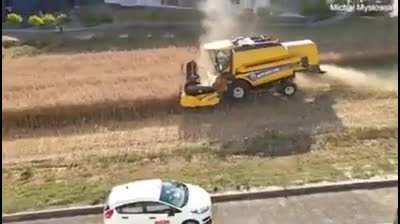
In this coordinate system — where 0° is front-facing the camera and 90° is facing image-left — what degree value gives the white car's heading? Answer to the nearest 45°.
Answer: approximately 270°

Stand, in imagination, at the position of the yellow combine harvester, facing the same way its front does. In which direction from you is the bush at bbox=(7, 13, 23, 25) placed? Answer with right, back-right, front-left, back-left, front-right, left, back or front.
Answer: front-right

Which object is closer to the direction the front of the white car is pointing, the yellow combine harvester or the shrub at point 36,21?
the yellow combine harvester

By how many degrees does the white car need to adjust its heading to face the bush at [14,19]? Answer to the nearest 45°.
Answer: approximately 90° to its left

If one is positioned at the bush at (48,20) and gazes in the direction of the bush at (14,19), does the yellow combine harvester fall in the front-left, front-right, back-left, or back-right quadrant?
back-left

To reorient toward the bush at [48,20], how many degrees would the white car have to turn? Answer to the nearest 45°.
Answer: approximately 90° to its left

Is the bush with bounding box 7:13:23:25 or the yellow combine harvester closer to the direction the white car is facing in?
the yellow combine harvester

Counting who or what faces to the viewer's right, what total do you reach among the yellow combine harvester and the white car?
1

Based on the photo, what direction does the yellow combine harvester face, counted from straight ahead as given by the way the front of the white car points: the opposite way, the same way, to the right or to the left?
the opposite way

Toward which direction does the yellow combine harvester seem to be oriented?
to the viewer's left

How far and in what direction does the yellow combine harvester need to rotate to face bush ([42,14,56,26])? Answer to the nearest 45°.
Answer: approximately 45° to its right
